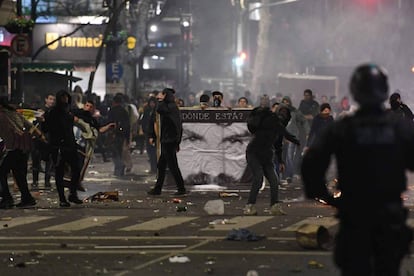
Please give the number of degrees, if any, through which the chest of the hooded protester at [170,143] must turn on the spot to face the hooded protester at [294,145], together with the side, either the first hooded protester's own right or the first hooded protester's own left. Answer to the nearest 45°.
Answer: approximately 135° to the first hooded protester's own right

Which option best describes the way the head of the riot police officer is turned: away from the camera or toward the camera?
away from the camera

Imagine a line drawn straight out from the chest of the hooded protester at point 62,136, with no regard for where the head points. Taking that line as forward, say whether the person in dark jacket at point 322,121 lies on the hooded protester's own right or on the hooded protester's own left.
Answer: on the hooded protester's own left

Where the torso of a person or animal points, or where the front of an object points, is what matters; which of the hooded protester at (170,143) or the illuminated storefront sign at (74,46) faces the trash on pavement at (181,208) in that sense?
the illuminated storefront sign

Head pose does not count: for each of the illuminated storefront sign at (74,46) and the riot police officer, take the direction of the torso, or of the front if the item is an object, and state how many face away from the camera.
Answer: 1

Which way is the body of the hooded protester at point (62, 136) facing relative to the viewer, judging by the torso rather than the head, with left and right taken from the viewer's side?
facing the viewer and to the right of the viewer

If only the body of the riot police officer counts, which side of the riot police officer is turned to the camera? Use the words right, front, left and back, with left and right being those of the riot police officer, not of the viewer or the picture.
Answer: back

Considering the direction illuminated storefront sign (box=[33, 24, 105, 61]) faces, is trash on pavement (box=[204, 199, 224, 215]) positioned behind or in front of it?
in front

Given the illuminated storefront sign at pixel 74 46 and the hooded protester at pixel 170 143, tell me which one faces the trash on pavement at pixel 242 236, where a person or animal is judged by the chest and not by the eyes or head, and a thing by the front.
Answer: the illuminated storefront sign

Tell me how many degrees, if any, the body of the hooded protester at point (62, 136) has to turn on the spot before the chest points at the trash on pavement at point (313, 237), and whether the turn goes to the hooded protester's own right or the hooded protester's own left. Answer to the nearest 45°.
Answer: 0° — they already face it
